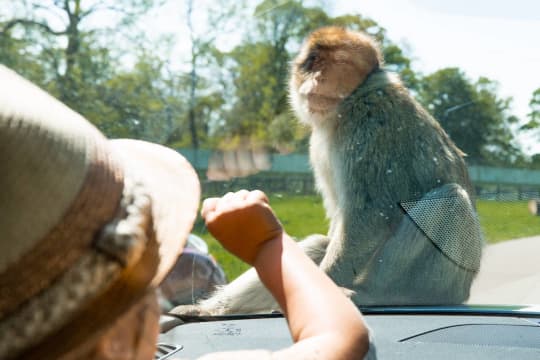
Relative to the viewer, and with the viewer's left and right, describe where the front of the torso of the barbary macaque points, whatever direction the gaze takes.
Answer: facing to the left of the viewer
